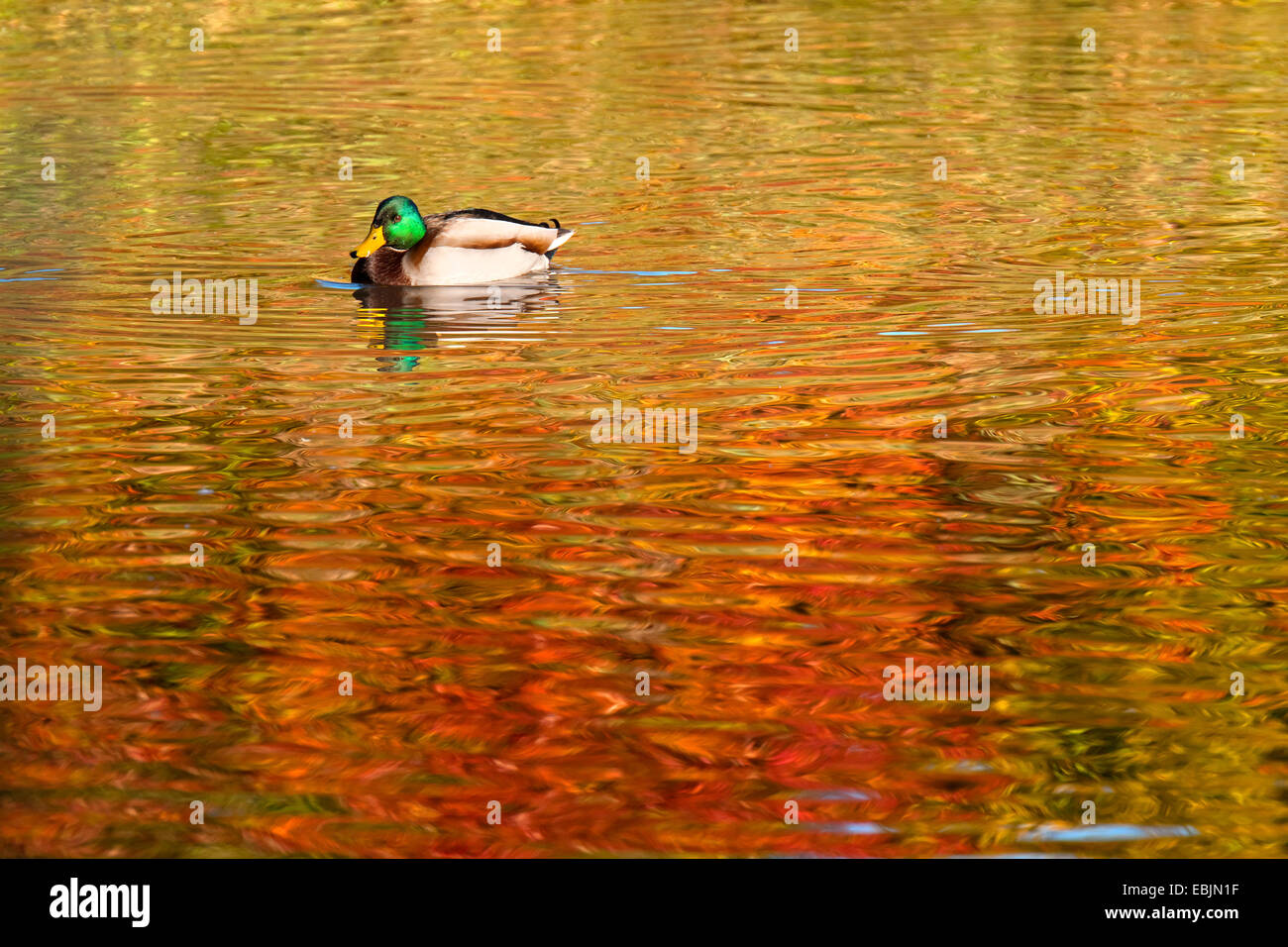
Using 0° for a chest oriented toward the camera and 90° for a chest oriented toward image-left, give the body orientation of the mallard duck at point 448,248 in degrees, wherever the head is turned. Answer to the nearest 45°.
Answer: approximately 90°
